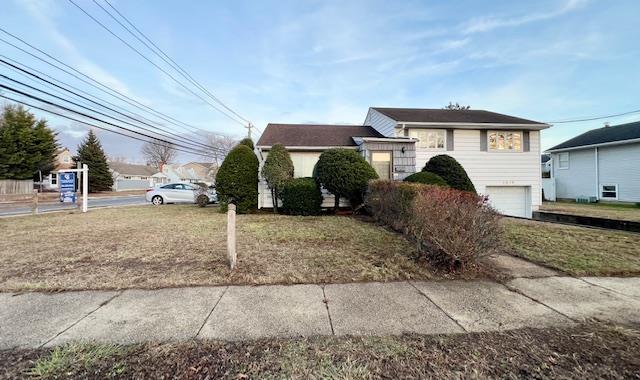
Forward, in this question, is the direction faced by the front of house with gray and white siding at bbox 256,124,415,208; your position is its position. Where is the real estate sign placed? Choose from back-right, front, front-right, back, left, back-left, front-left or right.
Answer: right

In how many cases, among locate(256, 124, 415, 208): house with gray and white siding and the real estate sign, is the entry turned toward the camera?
2

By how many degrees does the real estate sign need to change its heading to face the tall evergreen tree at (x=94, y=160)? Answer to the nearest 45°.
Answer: approximately 180°

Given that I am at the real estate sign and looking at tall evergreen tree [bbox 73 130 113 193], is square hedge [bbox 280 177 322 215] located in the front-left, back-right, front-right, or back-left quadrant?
back-right

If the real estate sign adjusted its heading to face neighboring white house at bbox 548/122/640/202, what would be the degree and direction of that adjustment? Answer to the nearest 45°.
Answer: approximately 45° to its left

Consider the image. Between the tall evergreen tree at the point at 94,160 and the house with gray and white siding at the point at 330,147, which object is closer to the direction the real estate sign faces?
the house with gray and white siding

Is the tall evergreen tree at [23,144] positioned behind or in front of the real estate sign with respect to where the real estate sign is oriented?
behind

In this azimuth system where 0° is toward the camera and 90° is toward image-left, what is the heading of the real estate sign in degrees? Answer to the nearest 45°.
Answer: approximately 0°

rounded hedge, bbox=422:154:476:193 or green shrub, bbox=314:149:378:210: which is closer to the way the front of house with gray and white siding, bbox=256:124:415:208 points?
the green shrub

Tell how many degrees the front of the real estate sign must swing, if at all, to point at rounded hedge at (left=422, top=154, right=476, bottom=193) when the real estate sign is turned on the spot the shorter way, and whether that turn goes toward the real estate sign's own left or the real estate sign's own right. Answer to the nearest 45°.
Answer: approximately 45° to the real estate sign's own left

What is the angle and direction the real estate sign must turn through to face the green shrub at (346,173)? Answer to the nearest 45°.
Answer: approximately 45° to its left

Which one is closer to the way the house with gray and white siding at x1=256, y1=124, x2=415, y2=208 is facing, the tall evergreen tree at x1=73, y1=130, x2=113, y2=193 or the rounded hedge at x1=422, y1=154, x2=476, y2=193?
the rounded hedge

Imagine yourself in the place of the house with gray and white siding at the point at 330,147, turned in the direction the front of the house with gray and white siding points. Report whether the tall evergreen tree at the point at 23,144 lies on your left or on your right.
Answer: on your right

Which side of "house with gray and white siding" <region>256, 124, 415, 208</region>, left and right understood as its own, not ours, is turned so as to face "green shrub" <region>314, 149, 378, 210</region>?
front
